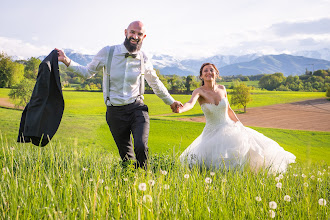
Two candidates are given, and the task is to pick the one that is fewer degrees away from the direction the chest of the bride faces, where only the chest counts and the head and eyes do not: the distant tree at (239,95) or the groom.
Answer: the groom

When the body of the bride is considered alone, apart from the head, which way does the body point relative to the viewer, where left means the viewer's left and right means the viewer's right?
facing the viewer

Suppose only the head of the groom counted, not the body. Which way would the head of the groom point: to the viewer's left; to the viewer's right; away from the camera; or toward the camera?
toward the camera

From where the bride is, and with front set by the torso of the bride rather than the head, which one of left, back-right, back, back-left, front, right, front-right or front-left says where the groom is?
front-right

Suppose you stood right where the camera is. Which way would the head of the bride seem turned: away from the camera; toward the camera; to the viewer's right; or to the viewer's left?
toward the camera

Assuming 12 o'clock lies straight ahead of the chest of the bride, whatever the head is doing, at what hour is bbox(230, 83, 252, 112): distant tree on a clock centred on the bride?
The distant tree is roughly at 6 o'clock from the bride.
